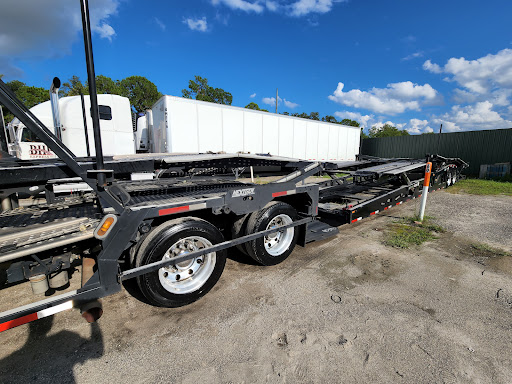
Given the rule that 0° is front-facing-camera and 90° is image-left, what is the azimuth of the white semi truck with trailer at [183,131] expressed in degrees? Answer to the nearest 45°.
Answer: approximately 45°

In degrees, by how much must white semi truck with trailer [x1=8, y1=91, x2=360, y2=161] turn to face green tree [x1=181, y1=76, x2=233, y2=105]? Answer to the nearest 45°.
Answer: approximately 135° to its right

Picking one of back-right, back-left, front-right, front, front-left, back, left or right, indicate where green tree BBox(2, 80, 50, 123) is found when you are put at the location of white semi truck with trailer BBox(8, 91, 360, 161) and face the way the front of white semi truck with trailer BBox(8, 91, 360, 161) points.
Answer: right

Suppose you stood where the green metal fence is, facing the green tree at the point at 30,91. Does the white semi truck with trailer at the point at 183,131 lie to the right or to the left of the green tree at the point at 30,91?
left
